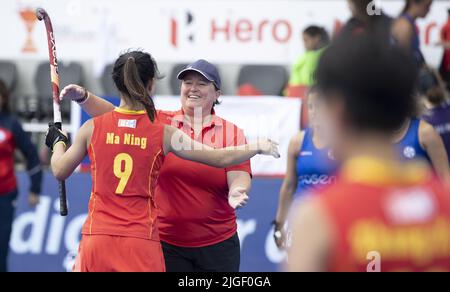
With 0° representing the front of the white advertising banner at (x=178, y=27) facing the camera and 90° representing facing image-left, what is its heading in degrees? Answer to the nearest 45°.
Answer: approximately 0°

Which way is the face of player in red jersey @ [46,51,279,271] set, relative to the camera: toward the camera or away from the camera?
away from the camera

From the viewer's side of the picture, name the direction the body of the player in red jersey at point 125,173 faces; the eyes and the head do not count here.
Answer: away from the camera

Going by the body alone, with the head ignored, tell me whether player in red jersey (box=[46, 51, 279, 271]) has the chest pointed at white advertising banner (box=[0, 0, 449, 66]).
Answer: yes

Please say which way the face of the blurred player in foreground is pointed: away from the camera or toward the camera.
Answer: away from the camera
